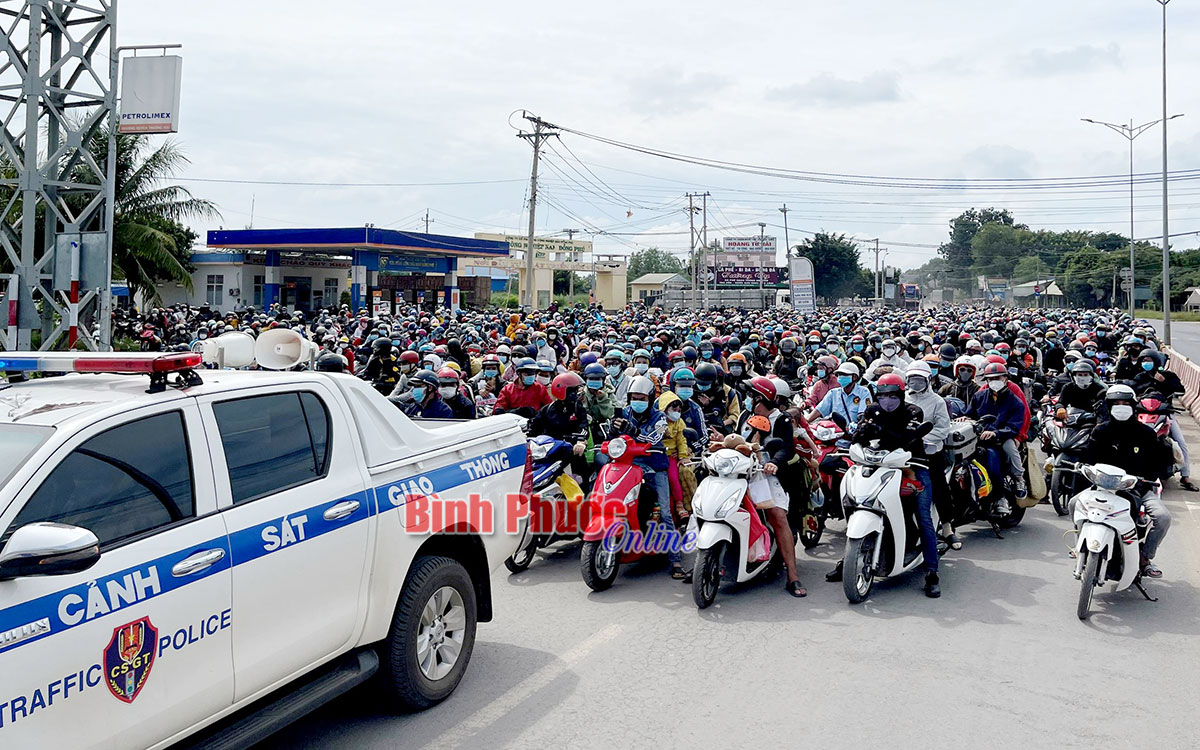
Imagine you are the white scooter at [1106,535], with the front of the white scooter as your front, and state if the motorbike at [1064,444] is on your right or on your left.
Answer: on your right

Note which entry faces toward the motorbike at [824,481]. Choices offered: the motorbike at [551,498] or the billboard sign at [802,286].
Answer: the billboard sign

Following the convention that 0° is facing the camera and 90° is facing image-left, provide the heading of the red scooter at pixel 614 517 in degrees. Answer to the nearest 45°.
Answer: approximately 45°

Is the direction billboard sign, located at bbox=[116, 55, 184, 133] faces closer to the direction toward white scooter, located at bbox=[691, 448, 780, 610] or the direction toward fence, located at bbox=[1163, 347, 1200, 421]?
the white scooter

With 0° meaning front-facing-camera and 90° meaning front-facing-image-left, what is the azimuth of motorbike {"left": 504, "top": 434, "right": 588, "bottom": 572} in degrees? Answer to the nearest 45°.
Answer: approximately 45°

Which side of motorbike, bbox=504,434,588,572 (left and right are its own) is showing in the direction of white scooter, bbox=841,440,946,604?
left

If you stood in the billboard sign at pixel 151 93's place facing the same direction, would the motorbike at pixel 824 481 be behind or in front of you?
in front

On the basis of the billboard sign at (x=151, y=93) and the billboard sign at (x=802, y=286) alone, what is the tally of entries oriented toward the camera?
2

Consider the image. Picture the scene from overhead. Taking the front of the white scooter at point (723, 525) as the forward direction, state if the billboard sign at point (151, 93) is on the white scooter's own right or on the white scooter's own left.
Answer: on the white scooter's own right

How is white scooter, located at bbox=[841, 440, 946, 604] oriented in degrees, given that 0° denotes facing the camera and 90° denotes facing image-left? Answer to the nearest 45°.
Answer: approximately 45°
